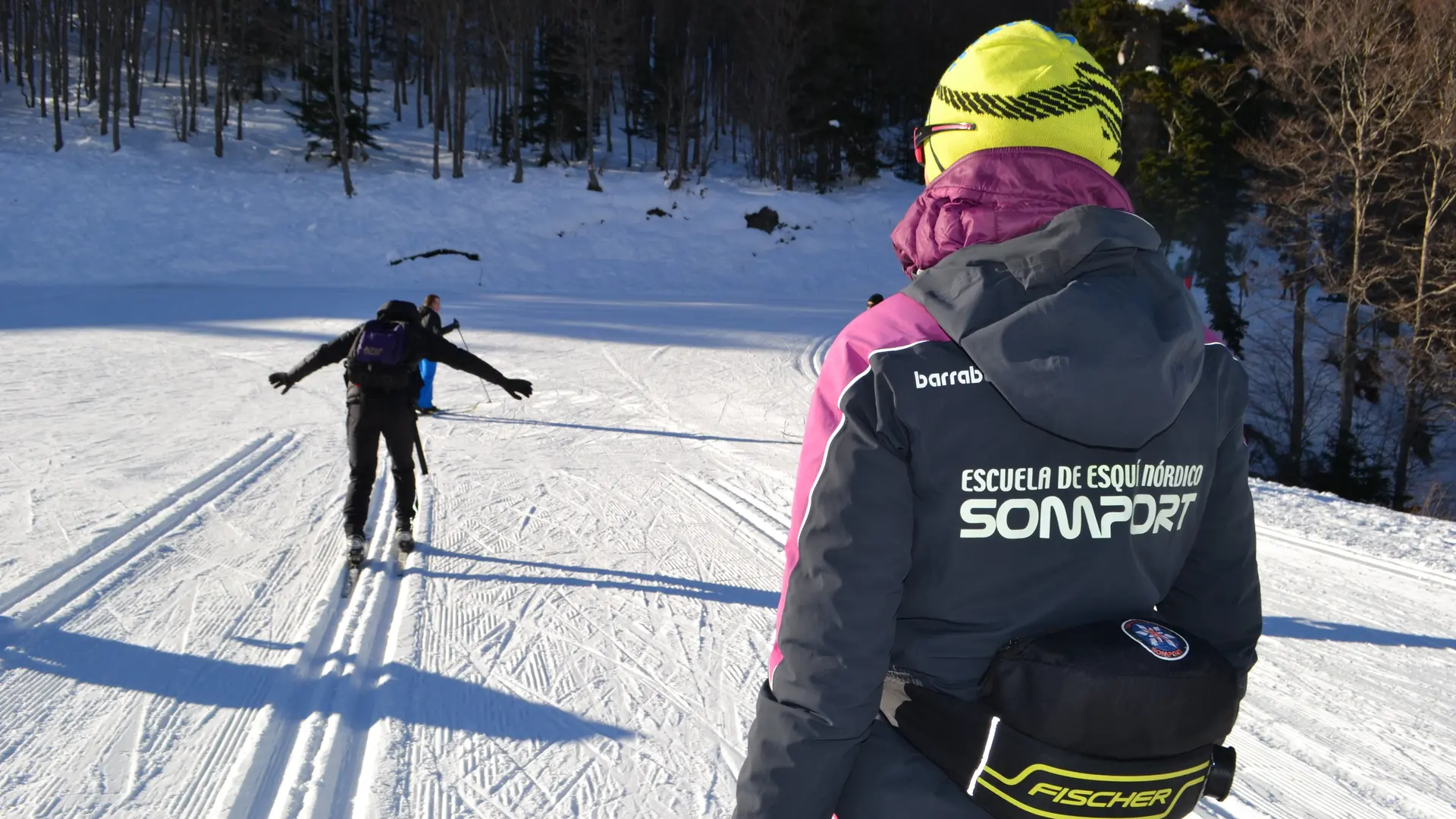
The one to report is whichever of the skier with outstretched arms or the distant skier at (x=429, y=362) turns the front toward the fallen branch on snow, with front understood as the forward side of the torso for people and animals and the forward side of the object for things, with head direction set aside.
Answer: the skier with outstretched arms

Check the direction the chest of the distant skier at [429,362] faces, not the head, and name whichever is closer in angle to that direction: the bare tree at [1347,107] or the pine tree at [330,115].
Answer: the bare tree

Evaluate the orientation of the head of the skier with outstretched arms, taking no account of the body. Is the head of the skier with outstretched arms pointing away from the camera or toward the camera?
away from the camera

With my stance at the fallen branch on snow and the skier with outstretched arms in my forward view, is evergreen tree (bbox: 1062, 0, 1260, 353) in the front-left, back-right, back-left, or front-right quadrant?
front-left

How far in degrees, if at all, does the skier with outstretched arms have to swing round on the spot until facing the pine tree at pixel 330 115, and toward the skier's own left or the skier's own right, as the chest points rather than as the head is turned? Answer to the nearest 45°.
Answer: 0° — they already face it

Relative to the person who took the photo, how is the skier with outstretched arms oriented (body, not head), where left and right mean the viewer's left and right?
facing away from the viewer

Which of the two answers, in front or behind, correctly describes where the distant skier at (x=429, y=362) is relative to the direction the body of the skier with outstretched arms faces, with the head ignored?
in front
